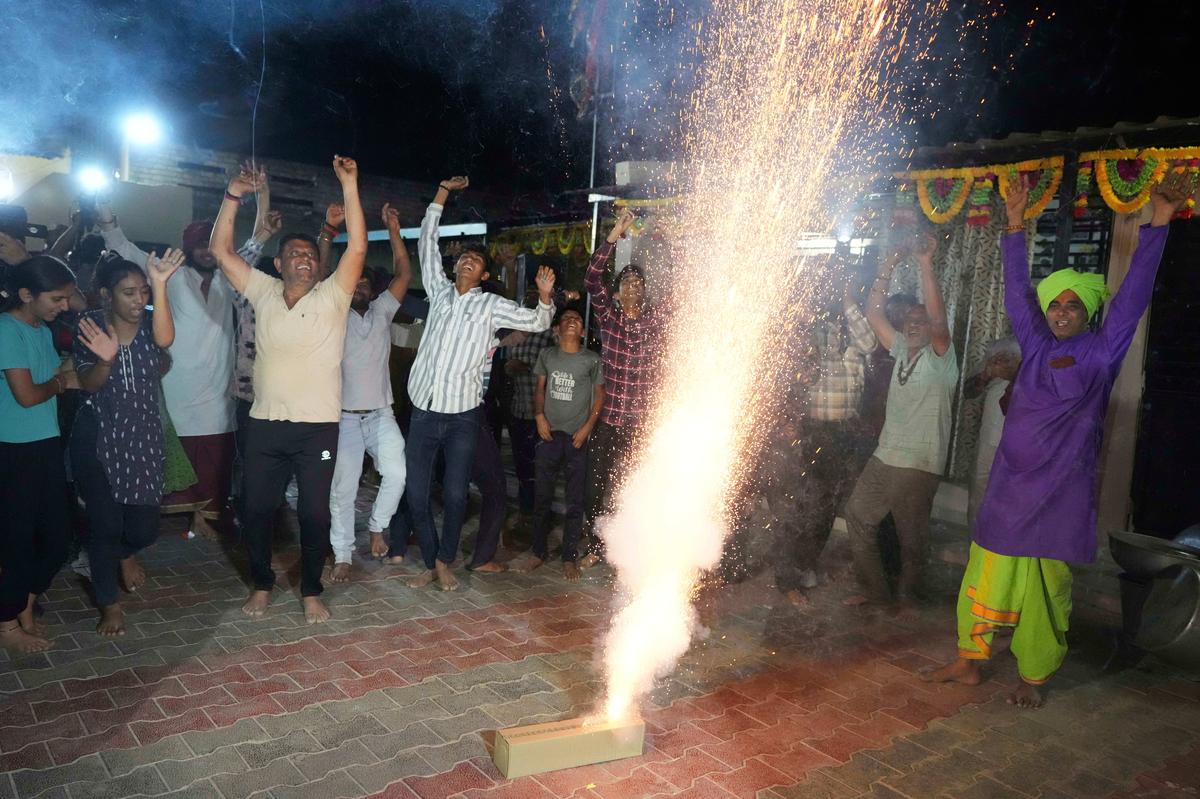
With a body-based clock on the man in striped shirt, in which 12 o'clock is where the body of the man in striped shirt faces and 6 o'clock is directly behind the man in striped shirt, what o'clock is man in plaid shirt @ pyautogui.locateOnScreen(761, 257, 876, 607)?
The man in plaid shirt is roughly at 9 o'clock from the man in striped shirt.

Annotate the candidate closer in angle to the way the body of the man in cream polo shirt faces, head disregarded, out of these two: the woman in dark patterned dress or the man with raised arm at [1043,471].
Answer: the man with raised arm

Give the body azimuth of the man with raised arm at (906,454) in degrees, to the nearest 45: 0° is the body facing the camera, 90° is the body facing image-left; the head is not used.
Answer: approximately 45°

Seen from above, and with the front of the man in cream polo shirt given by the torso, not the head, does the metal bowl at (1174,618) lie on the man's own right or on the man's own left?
on the man's own left

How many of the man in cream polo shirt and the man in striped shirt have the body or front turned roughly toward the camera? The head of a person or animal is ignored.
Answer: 2

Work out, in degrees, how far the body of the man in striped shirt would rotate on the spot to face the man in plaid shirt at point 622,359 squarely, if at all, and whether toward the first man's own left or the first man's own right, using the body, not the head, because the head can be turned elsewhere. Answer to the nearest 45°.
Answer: approximately 90° to the first man's own left

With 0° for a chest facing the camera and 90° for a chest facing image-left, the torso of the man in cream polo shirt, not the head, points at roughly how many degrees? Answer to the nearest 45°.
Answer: approximately 0°
